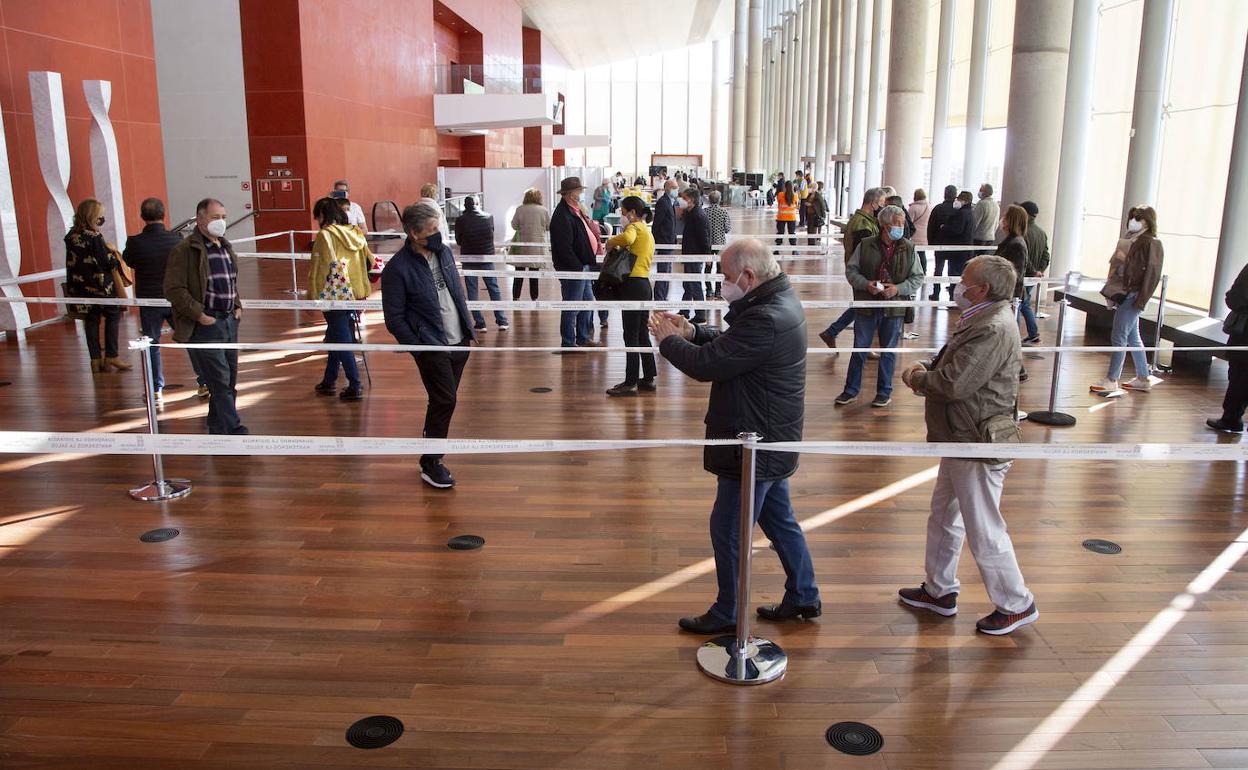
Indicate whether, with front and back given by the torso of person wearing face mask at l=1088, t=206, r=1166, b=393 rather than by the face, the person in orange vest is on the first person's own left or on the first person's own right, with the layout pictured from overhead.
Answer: on the first person's own right

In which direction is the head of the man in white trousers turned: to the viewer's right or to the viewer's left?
to the viewer's left

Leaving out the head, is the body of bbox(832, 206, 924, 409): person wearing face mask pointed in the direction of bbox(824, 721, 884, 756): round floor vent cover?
yes

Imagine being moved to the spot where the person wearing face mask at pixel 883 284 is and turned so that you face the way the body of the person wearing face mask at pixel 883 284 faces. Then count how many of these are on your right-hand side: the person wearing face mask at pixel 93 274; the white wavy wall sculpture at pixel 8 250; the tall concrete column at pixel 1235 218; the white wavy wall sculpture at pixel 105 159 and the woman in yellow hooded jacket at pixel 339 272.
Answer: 4

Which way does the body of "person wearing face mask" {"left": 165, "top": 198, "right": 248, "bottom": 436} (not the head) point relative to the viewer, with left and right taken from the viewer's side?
facing the viewer and to the right of the viewer

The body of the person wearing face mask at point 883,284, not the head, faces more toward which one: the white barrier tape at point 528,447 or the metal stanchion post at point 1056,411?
the white barrier tape

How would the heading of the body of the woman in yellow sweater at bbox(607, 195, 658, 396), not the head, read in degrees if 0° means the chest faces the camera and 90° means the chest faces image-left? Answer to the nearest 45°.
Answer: approximately 90°

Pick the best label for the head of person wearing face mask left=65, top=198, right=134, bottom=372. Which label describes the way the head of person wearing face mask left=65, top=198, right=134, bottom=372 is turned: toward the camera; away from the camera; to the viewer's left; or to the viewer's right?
to the viewer's right

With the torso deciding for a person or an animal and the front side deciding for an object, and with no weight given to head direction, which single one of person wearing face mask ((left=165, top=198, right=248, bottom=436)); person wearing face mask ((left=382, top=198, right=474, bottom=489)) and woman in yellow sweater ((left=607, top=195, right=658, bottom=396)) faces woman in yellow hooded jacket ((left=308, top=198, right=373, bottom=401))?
woman in yellow sweater ((left=607, top=195, right=658, bottom=396))

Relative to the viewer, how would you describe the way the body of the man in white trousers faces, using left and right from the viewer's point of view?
facing to the left of the viewer

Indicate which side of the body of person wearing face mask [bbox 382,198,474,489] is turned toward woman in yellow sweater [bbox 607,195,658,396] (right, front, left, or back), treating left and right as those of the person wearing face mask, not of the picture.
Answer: left

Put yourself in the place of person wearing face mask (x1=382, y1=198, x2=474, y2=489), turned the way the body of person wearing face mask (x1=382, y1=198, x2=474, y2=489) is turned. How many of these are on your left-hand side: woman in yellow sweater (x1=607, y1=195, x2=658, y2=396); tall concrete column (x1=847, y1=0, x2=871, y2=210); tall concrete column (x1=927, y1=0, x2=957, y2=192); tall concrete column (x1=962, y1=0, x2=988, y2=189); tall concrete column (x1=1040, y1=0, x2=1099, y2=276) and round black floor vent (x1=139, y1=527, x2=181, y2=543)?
5

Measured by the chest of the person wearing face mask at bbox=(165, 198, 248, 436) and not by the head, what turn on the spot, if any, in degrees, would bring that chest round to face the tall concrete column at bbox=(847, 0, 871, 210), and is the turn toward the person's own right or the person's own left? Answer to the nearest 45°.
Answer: approximately 90° to the person's own left
